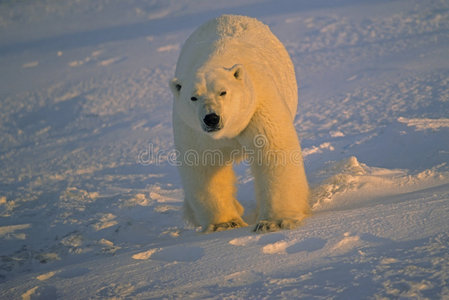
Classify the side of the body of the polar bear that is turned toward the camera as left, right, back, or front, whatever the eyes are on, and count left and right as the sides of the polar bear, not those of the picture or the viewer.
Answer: front
